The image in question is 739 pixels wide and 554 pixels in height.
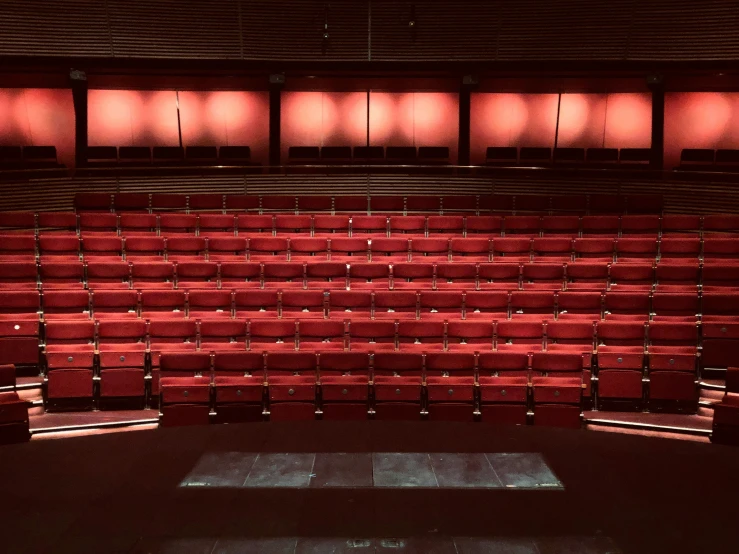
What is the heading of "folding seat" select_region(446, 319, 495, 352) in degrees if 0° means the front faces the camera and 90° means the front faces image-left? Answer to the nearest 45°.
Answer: approximately 0°

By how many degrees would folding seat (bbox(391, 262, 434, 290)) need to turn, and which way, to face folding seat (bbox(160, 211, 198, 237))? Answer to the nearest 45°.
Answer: approximately 90° to its right

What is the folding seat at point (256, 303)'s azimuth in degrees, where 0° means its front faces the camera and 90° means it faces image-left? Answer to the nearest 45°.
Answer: approximately 0°

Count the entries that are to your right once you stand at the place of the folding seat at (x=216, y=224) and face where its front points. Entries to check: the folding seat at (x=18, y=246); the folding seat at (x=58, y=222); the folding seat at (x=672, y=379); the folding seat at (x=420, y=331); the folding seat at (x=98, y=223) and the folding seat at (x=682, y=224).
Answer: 3

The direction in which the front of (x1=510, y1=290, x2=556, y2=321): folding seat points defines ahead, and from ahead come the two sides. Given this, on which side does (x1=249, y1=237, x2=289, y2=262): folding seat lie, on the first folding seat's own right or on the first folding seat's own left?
on the first folding seat's own right

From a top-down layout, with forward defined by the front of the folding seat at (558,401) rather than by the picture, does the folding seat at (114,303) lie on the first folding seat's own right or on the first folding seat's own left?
on the first folding seat's own right

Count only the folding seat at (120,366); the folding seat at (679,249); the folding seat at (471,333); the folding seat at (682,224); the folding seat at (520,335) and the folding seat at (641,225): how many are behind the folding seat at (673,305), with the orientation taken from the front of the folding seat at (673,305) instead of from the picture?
3
